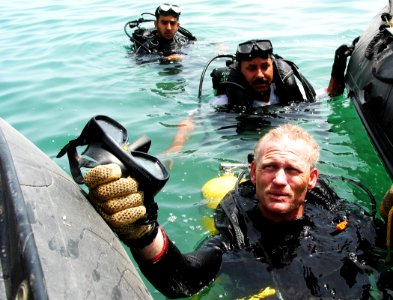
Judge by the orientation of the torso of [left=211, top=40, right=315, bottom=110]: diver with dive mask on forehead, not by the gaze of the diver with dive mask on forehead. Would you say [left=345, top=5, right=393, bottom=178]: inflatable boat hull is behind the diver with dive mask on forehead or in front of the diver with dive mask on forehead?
in front

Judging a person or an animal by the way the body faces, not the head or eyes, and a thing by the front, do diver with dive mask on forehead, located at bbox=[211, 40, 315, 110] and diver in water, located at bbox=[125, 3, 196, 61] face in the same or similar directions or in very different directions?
same or similar directions

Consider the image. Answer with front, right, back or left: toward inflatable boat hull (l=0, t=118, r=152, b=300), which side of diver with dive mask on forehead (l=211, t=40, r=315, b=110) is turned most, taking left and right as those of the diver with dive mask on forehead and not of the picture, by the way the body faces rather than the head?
front

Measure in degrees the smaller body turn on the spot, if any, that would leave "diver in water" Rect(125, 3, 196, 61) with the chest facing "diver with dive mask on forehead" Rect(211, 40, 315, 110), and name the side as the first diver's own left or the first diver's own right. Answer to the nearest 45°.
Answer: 0° — they already face them

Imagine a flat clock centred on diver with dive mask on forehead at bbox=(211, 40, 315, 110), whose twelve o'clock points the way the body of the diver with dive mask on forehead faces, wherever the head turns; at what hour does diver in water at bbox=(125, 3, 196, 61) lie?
The diver in water is roughly at 5 o'clock from the diver with dive mask on forehead.

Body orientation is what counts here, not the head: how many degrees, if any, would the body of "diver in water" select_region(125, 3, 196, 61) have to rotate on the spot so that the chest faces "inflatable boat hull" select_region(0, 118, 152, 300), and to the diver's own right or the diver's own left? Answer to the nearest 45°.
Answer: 0° — they already face it

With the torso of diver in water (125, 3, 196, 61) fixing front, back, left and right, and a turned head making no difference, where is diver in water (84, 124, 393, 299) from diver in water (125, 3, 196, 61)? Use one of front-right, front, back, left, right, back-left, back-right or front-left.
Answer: front

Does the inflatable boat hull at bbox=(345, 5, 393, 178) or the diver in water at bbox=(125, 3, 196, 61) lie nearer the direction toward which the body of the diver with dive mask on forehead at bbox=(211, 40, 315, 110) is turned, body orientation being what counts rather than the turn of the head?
the inflatable boat hull

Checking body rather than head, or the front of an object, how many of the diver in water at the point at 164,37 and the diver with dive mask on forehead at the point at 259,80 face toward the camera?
2

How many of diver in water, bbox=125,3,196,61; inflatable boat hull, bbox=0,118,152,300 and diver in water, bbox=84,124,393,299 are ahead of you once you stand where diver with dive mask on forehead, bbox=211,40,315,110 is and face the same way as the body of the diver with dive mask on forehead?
2

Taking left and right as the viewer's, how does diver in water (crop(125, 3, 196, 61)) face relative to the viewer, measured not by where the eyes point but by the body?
facing the viewer

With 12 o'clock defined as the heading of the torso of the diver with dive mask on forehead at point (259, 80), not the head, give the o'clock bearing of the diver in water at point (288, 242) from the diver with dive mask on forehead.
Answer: The diver in water is roughly at 12 o'clock from the diver with dive mask on forehead.
